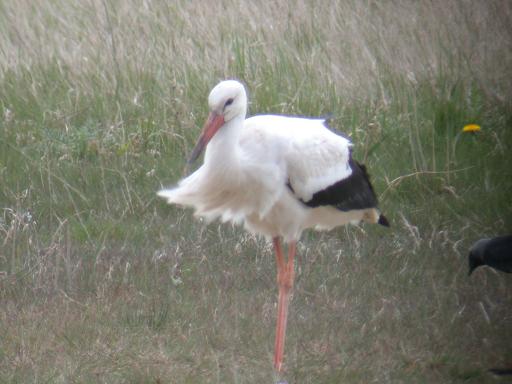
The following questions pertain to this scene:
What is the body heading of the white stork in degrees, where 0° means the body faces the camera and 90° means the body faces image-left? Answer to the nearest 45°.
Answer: approximately 45°
